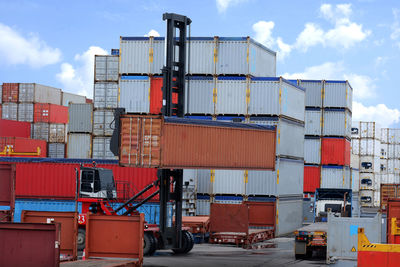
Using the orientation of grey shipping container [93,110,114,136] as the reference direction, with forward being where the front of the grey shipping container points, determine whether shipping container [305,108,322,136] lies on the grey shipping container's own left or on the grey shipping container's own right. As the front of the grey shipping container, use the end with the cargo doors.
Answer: on the grey shipping container's own left

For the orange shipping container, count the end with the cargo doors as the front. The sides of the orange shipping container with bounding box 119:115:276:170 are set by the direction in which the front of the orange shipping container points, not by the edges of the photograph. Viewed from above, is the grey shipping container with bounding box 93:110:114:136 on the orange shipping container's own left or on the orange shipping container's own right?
on the orange shipping container's own right

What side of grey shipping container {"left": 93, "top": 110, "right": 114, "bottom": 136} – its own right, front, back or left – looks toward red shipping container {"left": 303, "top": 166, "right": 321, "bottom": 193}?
left

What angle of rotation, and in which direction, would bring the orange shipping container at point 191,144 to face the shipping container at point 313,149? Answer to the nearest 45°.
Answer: approximately 135° to its right

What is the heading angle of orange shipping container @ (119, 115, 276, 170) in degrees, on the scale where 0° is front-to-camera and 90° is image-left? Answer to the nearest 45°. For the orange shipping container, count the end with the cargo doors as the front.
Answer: approximately 45°

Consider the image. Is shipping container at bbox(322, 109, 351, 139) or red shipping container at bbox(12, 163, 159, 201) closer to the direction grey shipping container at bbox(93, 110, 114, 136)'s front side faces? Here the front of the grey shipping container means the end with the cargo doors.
the red shipping container

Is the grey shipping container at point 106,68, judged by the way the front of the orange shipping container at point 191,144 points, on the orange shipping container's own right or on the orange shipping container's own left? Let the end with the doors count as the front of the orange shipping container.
on the orange shipping container's own right

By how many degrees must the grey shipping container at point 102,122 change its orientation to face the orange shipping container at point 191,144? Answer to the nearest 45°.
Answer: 0° — it already faces it

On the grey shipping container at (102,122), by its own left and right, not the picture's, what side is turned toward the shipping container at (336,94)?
left
